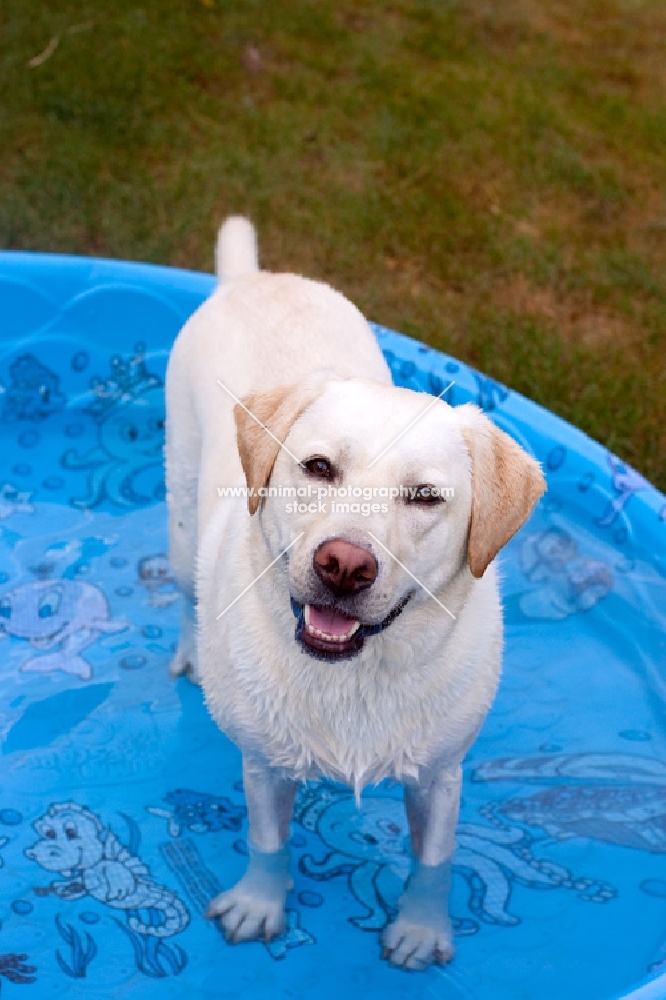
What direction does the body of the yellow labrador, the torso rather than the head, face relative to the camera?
toward the camera
